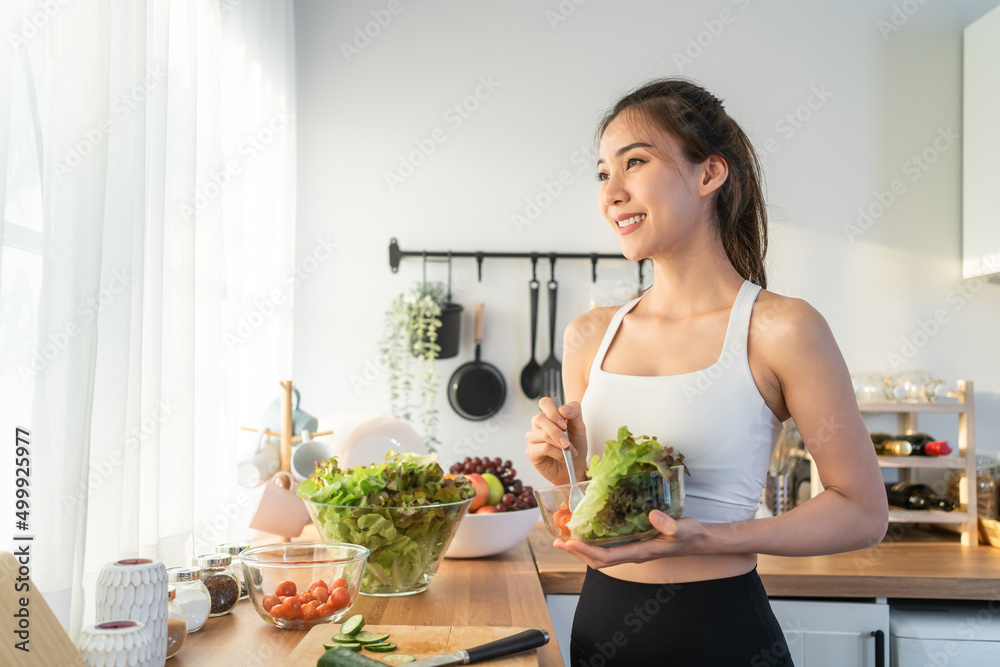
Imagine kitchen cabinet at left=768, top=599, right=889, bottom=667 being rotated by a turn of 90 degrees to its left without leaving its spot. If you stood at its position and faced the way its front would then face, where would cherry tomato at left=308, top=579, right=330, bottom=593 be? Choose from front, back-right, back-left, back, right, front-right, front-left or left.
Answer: back-right

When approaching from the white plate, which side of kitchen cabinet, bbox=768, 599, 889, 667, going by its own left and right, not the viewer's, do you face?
right

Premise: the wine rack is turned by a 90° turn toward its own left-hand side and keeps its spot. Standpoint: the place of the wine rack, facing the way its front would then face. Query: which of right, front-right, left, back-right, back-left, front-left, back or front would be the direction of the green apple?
back-right

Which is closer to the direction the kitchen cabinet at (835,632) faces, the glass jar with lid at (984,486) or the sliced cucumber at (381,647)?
the sliced cucumber

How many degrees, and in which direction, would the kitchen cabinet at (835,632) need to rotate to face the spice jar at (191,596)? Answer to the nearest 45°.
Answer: approximately 45° to its right

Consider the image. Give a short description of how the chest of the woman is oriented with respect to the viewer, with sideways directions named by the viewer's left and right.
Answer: facing the viewer and to the left of the viewer

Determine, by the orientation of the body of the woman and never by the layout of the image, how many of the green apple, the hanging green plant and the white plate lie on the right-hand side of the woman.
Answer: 3

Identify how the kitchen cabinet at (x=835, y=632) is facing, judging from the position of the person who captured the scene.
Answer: facing the viewer

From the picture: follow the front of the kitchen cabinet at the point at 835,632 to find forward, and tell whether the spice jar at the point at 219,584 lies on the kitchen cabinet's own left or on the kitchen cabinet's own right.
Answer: on the kitchen cabinet's own right

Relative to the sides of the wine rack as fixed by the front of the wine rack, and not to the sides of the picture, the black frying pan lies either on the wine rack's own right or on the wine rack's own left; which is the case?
on the wine rack's own right

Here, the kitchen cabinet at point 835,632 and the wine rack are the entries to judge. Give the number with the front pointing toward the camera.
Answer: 2

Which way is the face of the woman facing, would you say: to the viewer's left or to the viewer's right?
to the viewer's left

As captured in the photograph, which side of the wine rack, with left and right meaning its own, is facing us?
front

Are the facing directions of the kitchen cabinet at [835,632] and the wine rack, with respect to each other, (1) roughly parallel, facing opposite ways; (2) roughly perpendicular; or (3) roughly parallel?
roughly parallel

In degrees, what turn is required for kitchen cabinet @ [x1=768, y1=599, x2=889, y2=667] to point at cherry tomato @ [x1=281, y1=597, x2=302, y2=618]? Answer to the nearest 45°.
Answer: approximately 45° to its right
